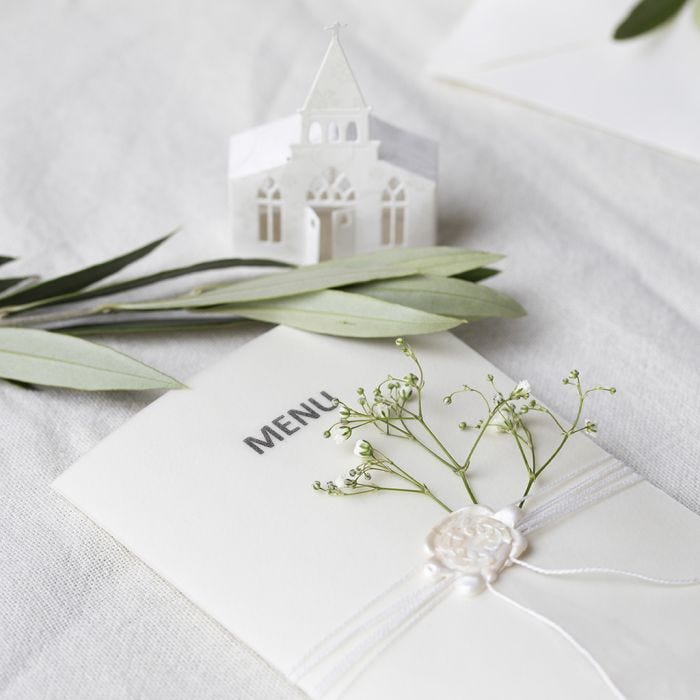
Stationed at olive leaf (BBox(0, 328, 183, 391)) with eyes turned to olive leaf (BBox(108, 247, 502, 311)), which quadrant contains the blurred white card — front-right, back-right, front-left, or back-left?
front-left

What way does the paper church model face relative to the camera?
toward the camera
